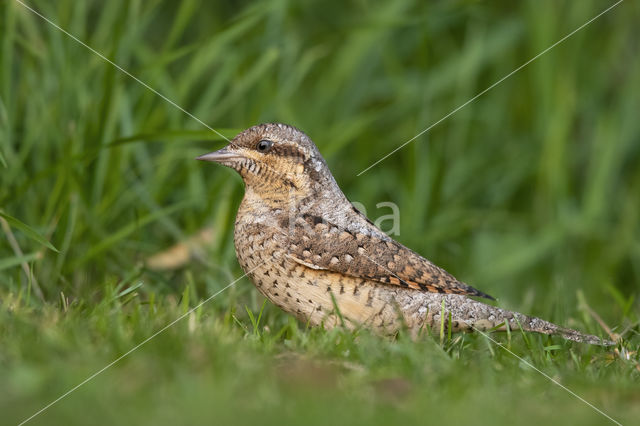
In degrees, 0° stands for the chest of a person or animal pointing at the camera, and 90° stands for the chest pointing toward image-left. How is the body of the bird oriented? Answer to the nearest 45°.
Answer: approximately 90°
